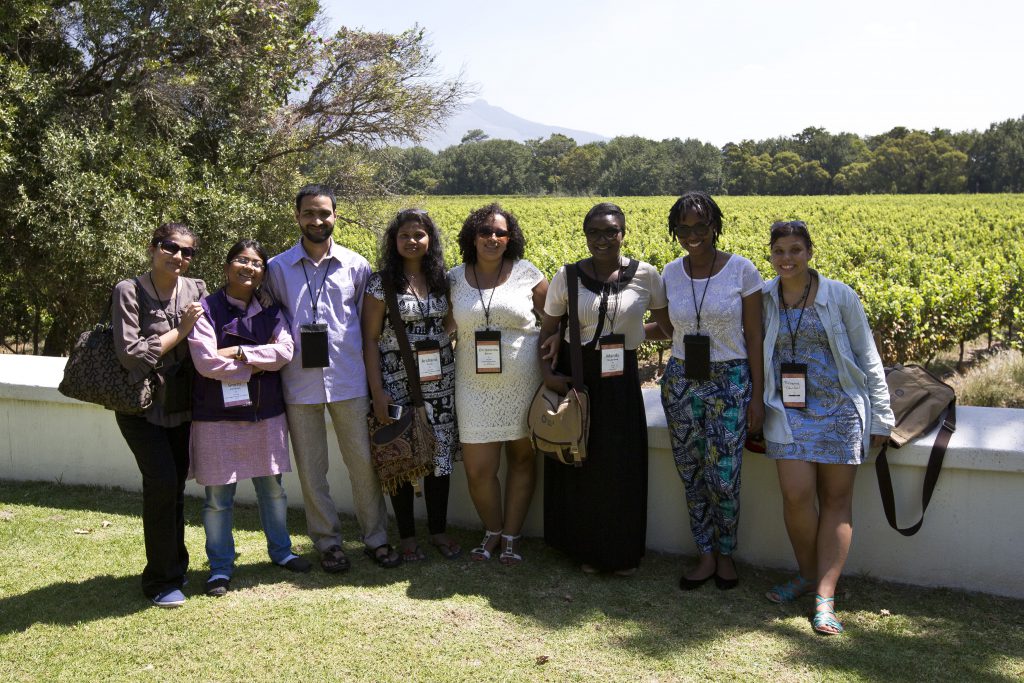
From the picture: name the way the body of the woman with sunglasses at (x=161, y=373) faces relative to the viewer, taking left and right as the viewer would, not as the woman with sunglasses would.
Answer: facing the viewer and to the right of the viewer

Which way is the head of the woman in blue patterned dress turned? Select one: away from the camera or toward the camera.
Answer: toward the camera

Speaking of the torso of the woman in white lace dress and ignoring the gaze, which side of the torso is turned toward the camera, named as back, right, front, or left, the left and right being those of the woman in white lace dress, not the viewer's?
front

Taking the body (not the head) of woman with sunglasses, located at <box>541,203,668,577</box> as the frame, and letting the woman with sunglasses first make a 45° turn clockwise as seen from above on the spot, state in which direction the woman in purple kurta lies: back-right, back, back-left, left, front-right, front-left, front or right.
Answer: front-right

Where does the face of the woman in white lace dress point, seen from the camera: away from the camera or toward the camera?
toward the camera

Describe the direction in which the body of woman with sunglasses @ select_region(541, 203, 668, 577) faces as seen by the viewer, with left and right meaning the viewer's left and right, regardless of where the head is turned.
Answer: facing the viewer

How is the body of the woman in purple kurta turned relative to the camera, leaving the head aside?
toward the camera

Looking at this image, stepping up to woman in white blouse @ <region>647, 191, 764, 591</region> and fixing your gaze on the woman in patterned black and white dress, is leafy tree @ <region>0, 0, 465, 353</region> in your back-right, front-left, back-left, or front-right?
front-right

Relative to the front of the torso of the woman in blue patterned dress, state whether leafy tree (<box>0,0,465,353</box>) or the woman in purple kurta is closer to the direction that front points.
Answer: the woman in purple kurta

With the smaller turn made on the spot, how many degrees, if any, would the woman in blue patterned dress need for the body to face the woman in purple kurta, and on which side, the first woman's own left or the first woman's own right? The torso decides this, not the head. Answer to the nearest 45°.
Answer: approximately 90° to the first woman's own right
